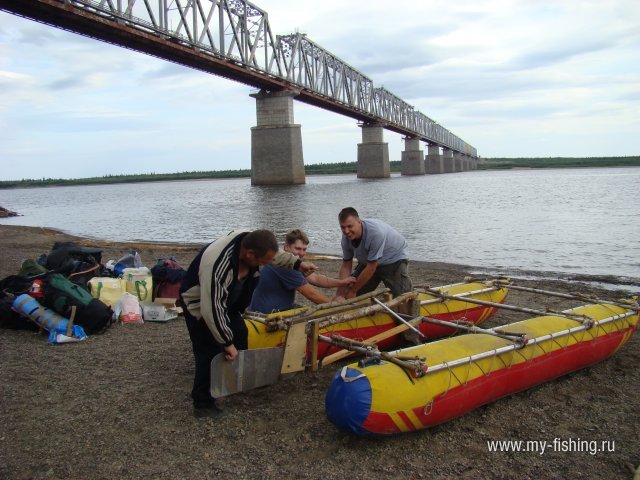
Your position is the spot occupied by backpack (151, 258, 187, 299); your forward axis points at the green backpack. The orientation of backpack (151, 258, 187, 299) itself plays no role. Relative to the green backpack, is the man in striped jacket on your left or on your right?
left

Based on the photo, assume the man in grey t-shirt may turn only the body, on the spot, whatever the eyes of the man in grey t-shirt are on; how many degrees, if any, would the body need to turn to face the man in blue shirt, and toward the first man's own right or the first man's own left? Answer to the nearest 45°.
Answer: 0° — they already face them

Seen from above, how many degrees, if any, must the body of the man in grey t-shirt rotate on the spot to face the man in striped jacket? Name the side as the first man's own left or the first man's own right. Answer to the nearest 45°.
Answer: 0° — they already face them

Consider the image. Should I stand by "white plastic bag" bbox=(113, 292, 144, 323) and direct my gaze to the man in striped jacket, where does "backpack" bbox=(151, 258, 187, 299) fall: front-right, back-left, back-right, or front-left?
back-left

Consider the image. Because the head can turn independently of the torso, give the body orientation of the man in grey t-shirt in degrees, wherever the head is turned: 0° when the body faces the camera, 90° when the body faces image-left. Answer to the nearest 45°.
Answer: approximately 45°

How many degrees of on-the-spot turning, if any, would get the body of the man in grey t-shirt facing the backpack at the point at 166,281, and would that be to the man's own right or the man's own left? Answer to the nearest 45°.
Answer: approximately 45° to the man's own right
